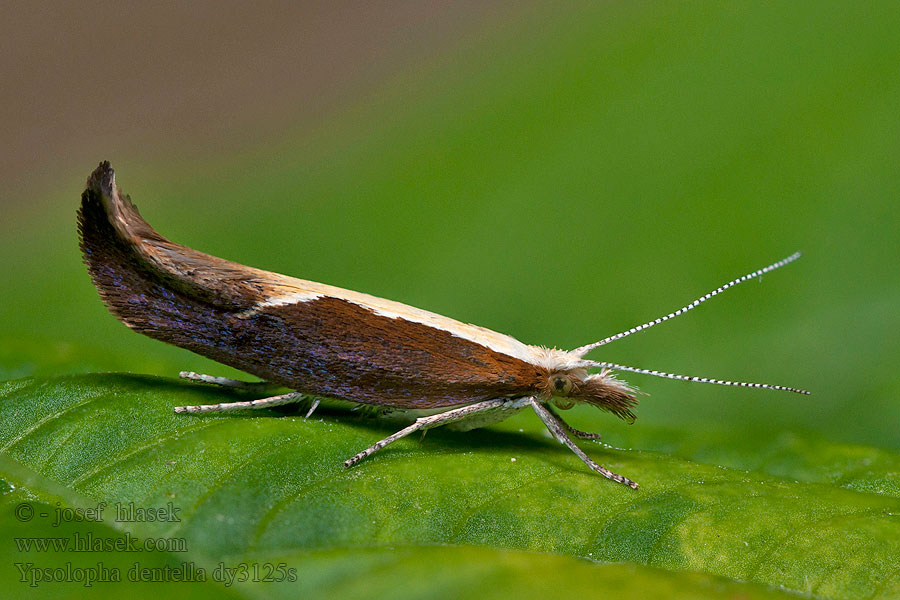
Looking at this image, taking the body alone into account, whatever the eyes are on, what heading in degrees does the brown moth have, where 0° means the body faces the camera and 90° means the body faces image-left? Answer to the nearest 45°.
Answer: approximately 270°
